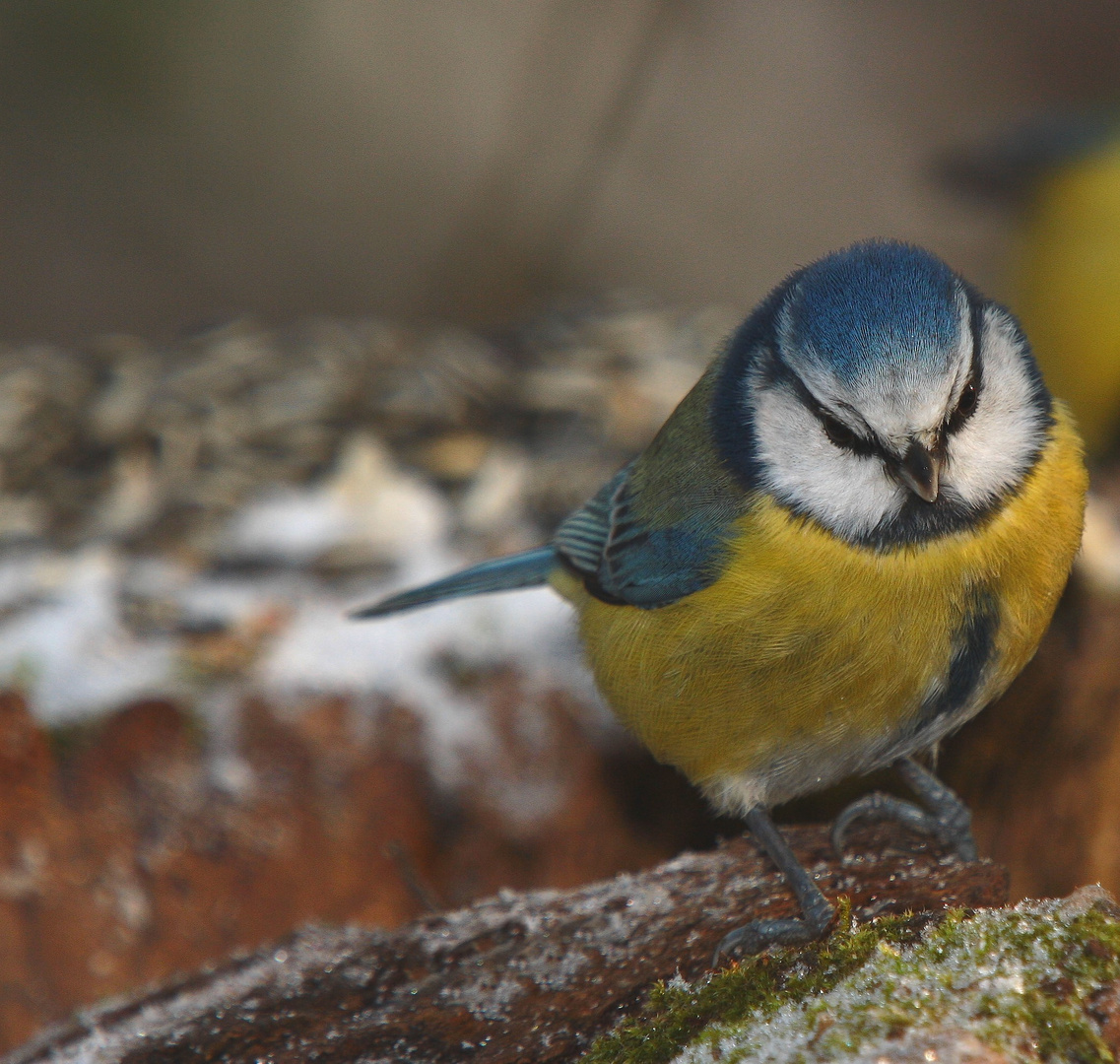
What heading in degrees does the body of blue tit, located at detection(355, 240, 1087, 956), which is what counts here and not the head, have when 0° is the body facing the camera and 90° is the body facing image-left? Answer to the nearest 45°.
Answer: approximately 315°
